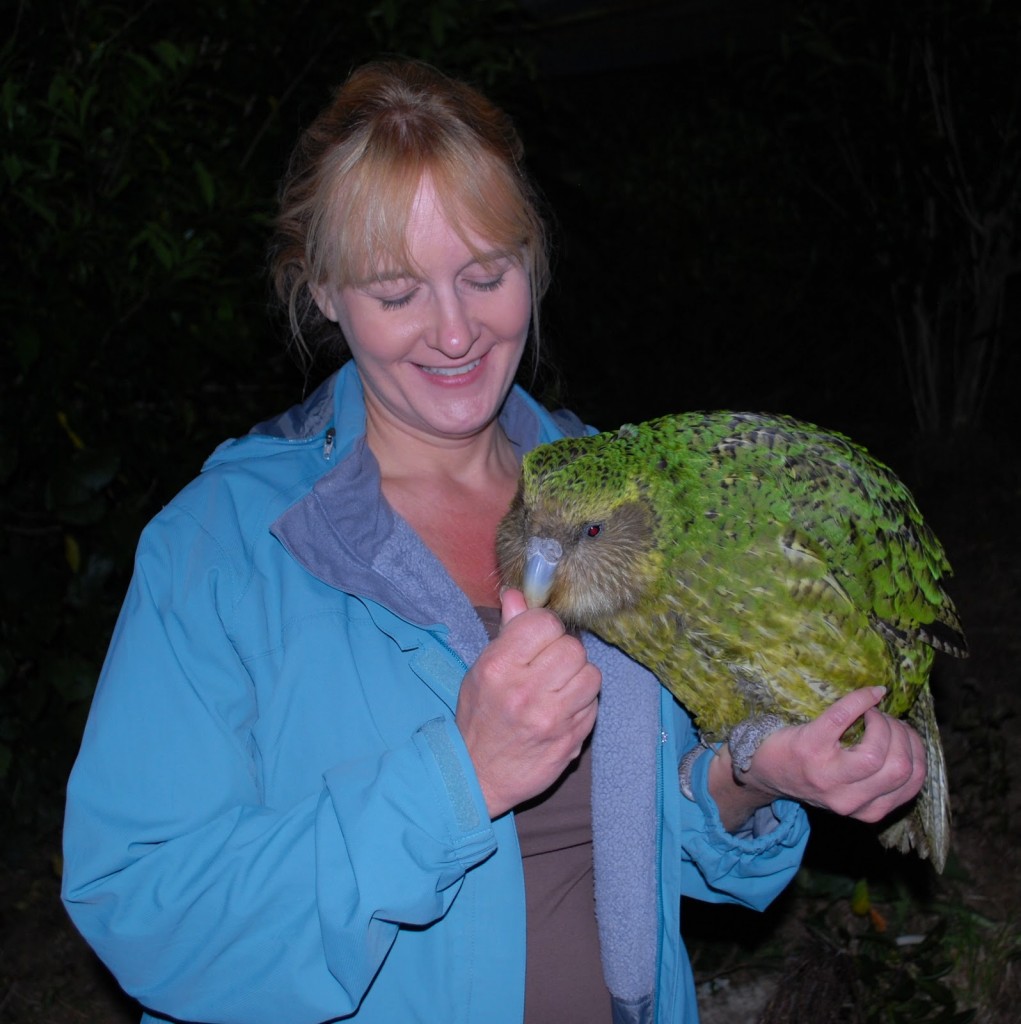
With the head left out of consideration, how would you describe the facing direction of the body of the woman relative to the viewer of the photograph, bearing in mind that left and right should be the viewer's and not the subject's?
facing the viewer and to the right of the viewer

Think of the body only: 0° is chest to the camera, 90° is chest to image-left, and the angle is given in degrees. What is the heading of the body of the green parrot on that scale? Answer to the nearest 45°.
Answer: approximately 45°
